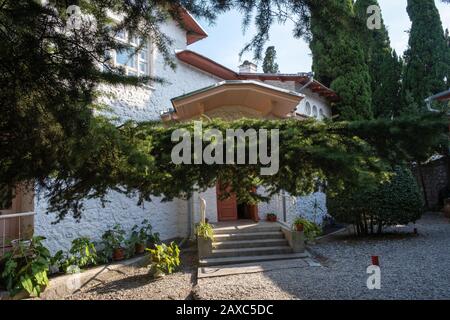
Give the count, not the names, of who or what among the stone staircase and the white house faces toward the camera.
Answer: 2

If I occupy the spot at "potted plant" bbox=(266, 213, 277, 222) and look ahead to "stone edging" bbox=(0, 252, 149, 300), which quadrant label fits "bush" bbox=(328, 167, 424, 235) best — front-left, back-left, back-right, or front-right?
back-left

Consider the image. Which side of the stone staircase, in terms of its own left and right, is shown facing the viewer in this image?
front

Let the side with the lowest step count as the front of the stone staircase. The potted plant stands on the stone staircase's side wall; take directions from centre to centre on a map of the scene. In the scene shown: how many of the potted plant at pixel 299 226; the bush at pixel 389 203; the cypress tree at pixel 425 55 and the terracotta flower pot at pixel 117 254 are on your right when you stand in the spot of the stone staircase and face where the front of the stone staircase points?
1

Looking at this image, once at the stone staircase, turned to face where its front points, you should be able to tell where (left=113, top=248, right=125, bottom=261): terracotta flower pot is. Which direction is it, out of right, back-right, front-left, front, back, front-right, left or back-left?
right

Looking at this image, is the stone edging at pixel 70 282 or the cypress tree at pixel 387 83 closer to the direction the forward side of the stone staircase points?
the stone edging

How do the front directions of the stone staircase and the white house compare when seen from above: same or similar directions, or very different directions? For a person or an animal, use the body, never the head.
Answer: same or similar directions

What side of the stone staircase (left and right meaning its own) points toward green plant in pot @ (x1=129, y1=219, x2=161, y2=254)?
right

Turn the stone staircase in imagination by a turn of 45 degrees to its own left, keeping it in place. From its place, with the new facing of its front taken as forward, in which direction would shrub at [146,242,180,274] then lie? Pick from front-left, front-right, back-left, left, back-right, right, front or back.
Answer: right

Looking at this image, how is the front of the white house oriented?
toward the camera

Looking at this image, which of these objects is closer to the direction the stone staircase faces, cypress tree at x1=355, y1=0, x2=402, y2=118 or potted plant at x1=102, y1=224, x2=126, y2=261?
the potted plant

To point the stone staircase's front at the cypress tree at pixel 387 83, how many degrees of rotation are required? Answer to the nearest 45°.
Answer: approximately 135° to its left

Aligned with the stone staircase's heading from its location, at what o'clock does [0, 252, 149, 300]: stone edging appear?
The stone edging is roughly at 2 o'clock from the stone staircase.
